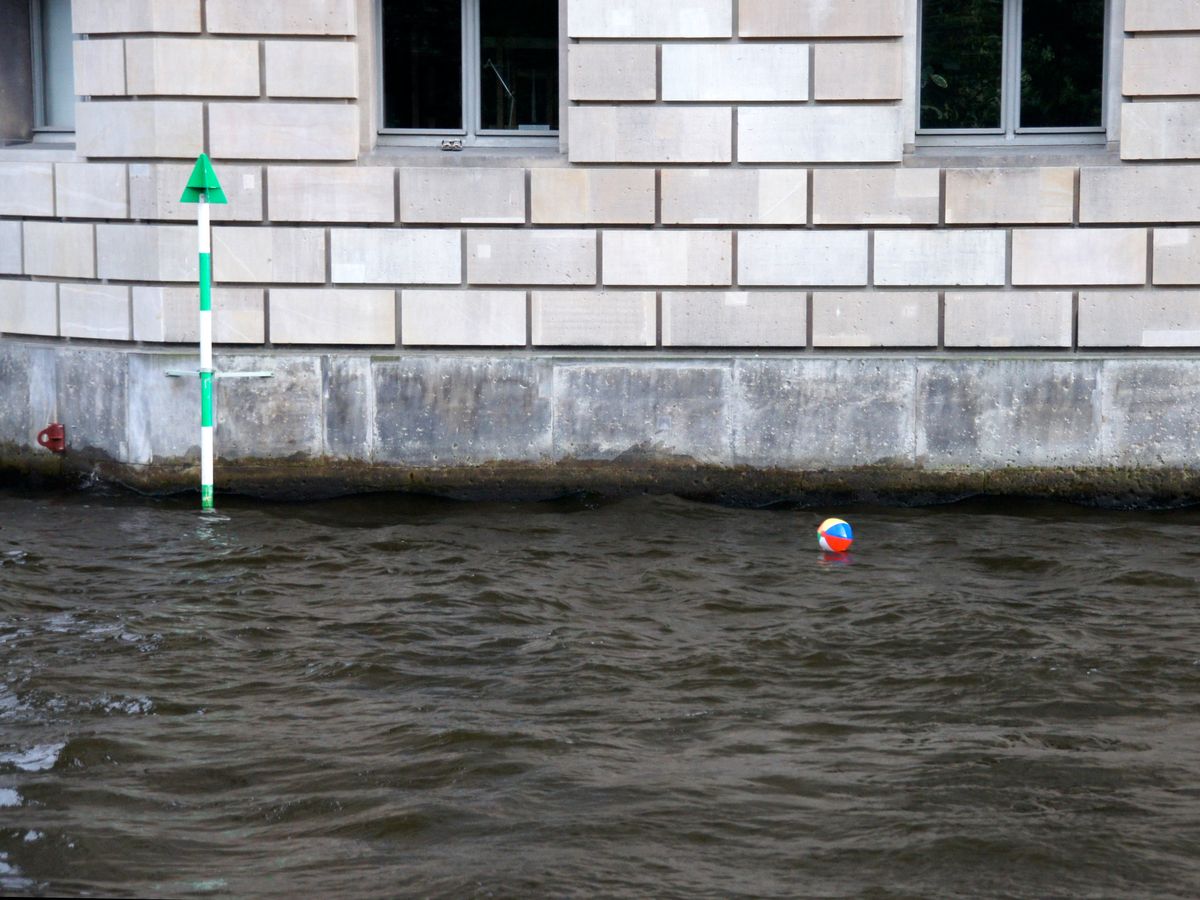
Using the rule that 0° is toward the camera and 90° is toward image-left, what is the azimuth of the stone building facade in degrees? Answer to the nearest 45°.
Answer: approximately 0°
